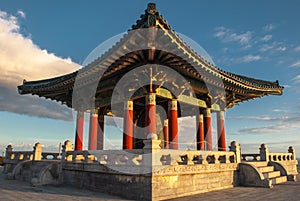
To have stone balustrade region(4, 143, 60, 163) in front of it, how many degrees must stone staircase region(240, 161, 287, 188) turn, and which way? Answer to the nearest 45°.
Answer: approximately 135° to its right

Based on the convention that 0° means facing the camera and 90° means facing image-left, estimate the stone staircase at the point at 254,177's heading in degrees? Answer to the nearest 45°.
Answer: approximately 315°

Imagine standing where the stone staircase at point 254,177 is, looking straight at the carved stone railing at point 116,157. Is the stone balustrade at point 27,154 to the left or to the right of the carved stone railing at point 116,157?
right

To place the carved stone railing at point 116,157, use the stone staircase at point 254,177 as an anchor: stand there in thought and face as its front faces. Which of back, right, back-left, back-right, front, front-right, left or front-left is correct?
right
